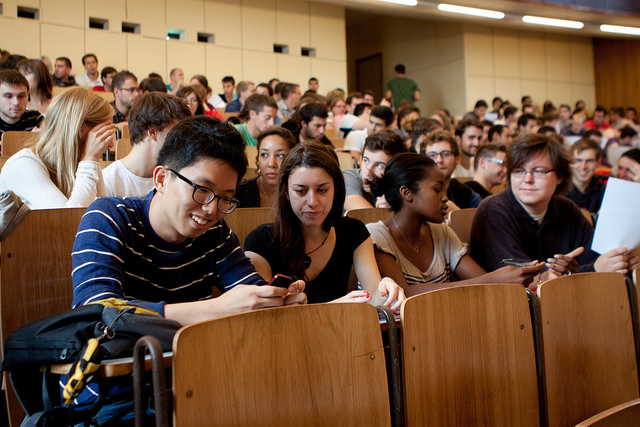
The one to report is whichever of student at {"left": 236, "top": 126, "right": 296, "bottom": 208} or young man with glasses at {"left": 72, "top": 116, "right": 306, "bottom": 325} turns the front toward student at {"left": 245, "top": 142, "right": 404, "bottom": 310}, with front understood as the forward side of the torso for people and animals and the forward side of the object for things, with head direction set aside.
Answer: student at {"left": 236, "top": 126, "right": 296, "bottom": 208}

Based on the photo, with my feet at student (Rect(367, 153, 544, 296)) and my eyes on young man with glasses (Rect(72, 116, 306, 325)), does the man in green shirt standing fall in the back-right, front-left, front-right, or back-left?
back-right

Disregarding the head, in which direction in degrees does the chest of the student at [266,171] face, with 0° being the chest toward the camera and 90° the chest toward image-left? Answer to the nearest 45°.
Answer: approximately 0°

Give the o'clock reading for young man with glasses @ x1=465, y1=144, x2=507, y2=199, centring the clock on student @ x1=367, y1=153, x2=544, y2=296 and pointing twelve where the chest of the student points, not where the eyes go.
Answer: The young man with glasses is roughly at 8 o'clock from the student.

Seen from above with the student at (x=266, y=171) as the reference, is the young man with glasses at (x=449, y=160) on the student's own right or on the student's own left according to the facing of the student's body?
on the student's own left

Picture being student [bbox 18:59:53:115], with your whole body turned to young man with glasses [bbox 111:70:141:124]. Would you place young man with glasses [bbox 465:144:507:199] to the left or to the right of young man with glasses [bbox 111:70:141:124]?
right

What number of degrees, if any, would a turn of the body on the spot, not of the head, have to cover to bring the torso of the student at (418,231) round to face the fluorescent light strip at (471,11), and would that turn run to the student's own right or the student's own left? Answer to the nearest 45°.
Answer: approximately 135° to the student's own left

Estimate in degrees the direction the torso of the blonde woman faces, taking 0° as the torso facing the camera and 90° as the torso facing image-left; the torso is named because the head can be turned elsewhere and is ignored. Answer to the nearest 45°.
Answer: approximately 270°

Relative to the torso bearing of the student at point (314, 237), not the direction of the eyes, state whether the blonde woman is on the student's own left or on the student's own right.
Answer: on the student's own right
